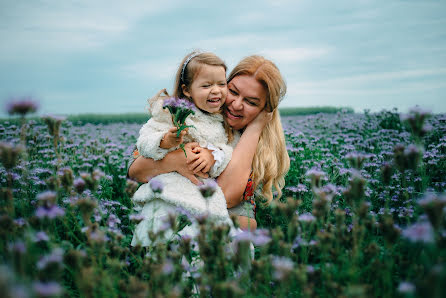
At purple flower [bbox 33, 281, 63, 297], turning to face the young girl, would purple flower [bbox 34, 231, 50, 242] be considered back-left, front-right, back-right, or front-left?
front-left

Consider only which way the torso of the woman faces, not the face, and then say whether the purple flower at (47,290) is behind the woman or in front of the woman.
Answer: in front

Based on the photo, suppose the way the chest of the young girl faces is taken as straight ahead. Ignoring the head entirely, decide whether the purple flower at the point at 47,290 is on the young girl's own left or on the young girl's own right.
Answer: on the young girl's own right

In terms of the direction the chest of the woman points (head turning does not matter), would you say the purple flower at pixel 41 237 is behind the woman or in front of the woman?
in front

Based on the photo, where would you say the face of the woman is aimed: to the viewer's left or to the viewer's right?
to the viewer's left

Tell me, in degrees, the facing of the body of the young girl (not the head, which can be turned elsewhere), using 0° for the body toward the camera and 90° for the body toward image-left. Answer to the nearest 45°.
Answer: approximately 315°
